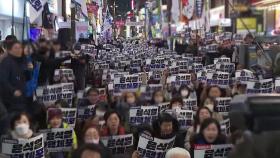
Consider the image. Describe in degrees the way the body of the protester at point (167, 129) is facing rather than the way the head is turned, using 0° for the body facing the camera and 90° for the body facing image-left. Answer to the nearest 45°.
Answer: approximately 0°

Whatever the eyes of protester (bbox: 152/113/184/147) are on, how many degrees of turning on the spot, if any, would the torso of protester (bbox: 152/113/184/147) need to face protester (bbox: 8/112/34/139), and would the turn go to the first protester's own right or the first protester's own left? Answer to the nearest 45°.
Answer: approximately 45° to the first protester's own right

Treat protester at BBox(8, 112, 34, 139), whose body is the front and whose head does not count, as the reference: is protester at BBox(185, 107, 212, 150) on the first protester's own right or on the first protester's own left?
on the first protester's own left

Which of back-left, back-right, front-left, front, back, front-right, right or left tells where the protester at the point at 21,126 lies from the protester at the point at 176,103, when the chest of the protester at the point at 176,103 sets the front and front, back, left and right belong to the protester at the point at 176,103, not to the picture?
front-right

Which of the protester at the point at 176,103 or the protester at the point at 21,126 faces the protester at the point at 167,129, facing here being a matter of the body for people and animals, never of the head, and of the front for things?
the protester at the point at 176,103

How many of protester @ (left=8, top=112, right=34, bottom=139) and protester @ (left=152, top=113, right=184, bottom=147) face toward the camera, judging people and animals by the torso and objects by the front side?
2

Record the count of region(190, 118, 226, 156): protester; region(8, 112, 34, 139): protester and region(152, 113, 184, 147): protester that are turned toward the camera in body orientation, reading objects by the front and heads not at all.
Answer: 3

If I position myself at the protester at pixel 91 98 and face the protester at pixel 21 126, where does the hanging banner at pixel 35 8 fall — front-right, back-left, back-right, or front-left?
back-right

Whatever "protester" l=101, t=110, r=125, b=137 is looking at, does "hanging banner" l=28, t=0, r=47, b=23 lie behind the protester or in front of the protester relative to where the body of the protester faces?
behind

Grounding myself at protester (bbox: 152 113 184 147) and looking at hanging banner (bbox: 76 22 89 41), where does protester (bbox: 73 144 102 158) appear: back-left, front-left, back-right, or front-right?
back-left
